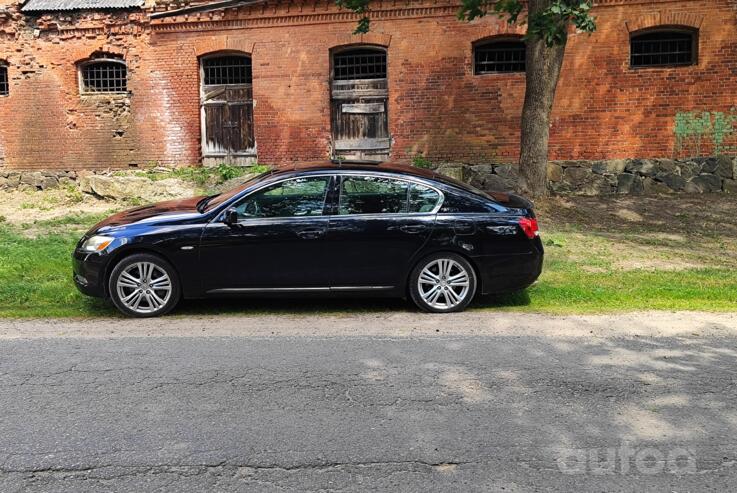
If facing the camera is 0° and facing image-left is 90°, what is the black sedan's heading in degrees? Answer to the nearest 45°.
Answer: approximately 90°

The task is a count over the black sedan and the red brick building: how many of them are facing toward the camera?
1

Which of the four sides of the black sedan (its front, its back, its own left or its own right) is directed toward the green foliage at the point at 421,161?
right

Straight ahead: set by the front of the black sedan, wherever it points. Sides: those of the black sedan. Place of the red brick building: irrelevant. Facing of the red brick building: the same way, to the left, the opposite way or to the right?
to the left

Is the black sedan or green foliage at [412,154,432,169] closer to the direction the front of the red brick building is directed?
the black sedan

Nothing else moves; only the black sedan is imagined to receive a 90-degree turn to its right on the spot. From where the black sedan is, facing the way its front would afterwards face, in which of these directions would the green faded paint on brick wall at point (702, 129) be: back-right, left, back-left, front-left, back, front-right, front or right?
front-right

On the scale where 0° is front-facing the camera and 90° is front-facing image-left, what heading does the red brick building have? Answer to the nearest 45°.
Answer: approximately 0°

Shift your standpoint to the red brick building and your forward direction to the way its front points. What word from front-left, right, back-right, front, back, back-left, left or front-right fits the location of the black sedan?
front

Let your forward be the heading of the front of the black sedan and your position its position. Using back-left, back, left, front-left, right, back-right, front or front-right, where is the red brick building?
right
